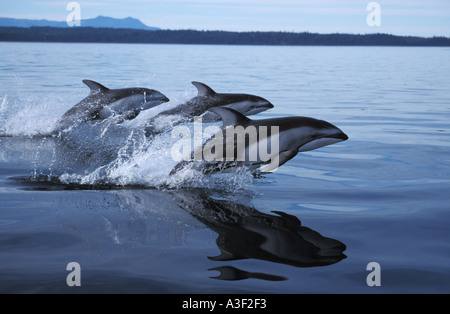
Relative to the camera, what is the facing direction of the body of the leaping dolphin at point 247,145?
to the viewer's right

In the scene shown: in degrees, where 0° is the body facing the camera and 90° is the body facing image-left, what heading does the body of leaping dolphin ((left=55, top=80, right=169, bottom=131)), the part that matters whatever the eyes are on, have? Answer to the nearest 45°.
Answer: approximately 270°

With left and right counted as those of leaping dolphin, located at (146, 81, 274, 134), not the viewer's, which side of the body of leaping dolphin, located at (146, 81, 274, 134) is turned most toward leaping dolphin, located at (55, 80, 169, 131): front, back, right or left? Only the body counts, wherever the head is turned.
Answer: back

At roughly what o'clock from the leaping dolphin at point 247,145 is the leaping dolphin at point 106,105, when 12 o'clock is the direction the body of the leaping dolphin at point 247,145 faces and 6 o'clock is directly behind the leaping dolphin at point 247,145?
the leaping dolphin at point 106,105 is roughly at 8 o'clock from the leaping dolphin at point 247,145.

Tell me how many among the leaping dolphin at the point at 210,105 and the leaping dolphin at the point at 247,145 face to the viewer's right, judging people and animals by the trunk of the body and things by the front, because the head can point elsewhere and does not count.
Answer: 2

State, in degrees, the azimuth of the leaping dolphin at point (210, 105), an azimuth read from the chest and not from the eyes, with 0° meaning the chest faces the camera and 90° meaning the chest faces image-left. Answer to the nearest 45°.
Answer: approximately 270°

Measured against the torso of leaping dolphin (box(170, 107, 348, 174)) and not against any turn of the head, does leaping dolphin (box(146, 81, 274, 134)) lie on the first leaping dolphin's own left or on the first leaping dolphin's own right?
on the first leaping dolphin's own left

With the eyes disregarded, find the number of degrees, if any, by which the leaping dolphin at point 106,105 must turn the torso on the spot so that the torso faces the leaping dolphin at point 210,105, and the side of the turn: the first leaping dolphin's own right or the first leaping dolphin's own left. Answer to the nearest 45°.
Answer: approximately 45° to the first leaping dolphin's own right

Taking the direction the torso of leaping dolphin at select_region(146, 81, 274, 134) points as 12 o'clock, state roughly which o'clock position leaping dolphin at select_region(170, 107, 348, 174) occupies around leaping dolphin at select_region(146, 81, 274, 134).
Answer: leaping dolphin at select_region(170, 107, 348, 174) is roughly at 3 o'clock from leaping dolphin at select_region(146, 81, 274, 134).

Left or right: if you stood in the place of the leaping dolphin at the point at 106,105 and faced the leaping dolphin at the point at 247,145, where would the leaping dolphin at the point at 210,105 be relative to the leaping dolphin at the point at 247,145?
left
